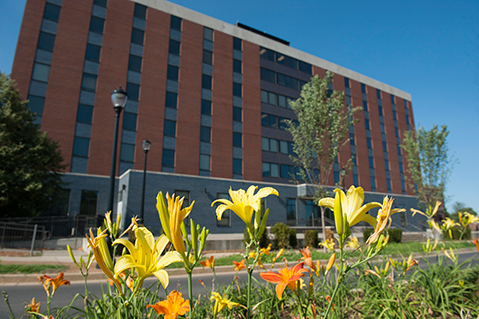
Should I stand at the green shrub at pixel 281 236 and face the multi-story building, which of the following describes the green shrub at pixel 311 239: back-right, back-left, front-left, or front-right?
back-right

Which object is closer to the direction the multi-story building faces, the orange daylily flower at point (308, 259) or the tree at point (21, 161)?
the orange daylily flower

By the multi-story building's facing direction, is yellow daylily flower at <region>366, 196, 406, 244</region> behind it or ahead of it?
ahead

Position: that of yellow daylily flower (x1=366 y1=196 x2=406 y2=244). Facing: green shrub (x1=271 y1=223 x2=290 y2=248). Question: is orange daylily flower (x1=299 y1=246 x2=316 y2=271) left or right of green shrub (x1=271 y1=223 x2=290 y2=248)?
left

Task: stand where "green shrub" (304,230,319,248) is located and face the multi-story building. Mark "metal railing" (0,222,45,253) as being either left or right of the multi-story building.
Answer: left

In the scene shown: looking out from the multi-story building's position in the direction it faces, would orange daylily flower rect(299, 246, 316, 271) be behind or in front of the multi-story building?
in front

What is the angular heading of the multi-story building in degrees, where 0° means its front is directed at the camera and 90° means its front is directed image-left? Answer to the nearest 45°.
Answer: approximately 315°

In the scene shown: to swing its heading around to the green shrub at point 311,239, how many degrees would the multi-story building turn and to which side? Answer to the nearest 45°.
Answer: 0° — it already faces it

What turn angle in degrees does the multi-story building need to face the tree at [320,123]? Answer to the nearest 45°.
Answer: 0° — it already faces it

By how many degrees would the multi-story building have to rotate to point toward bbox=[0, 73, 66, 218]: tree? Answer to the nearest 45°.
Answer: approximately 90° to its right
